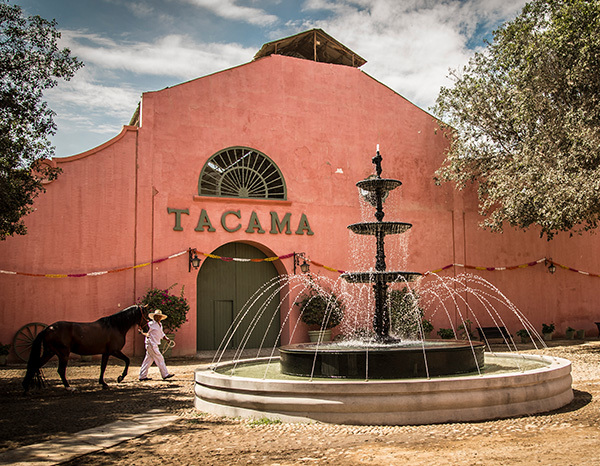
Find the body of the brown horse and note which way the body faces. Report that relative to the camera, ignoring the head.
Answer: to the viewer's right

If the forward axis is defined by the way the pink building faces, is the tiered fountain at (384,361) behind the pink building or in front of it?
in front

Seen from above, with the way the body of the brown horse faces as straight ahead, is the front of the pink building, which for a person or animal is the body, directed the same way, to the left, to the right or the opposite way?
to the right

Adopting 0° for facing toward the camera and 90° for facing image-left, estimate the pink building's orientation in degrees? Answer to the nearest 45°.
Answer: approximately 0°

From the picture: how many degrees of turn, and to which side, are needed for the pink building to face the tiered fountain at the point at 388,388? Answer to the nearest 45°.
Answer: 0° — it already faces it

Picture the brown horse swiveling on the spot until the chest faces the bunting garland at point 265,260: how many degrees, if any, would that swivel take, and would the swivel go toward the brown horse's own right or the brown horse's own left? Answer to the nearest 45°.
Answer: approximately 45° to the brown horse's own left

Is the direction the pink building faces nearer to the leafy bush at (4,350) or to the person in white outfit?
the person in white outfit

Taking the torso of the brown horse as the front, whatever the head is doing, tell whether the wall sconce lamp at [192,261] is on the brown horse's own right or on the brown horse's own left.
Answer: on the brown horse's own left

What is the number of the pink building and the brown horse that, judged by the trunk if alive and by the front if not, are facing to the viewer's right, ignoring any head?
1

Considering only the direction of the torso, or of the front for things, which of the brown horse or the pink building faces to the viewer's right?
the brown horse

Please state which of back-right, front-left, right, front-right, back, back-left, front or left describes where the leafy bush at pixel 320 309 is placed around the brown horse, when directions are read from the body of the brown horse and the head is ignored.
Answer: front-left

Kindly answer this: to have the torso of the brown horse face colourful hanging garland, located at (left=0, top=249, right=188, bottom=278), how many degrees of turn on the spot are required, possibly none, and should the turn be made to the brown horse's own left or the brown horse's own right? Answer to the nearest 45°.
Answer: approximately 90° to the brown horse's own left

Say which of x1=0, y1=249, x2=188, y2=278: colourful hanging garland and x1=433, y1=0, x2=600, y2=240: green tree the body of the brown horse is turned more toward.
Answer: the green tree
